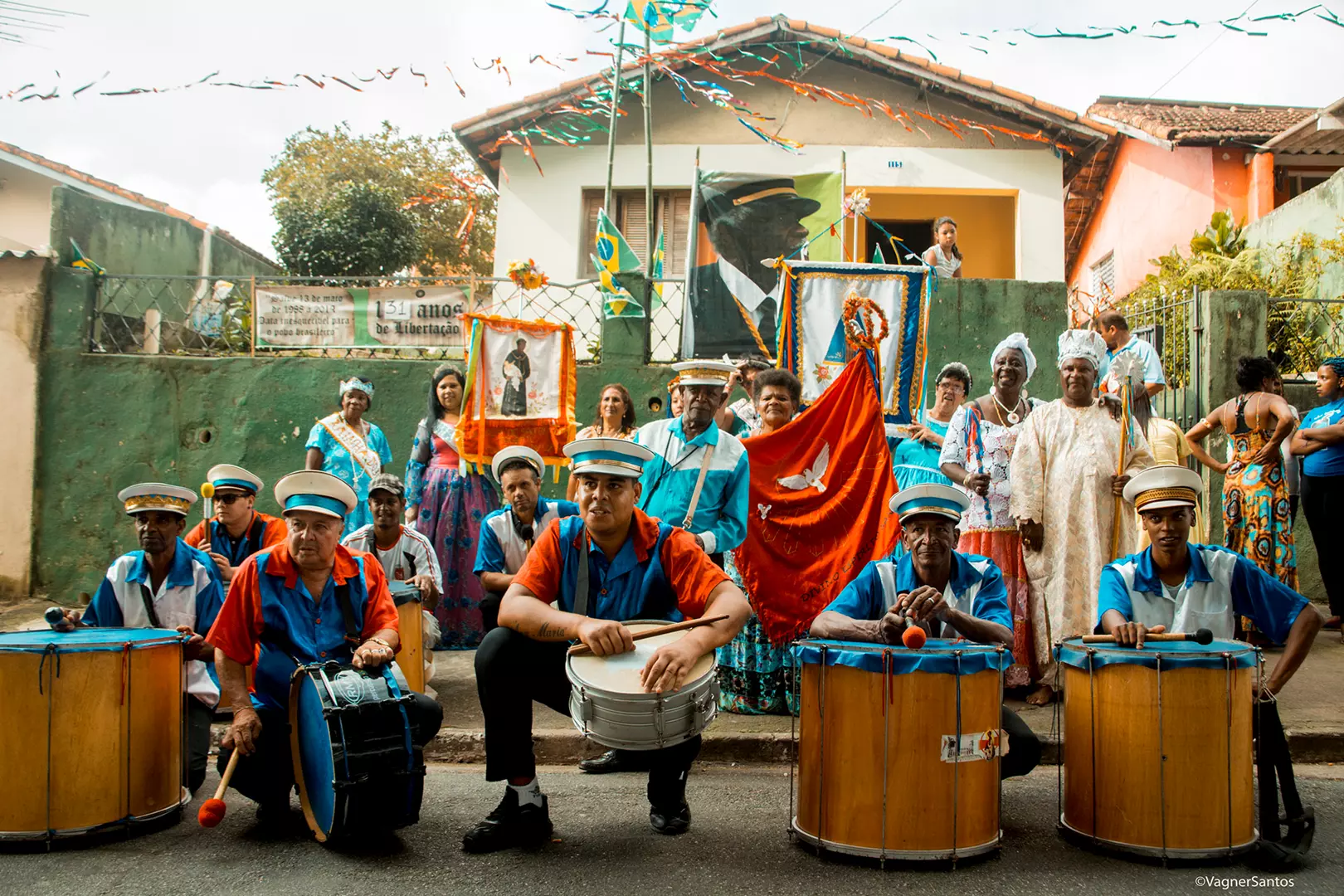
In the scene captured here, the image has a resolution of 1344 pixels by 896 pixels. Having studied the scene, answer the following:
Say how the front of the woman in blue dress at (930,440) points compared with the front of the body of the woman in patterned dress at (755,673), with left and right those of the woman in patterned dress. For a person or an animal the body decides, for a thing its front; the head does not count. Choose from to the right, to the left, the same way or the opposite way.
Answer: the same way

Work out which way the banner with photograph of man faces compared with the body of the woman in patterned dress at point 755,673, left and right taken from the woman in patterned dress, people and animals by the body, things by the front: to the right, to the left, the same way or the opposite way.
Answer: the same way

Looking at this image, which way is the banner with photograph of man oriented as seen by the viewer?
toward the camera

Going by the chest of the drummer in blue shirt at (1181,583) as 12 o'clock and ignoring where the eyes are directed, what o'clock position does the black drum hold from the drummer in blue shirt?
The black drum is roughly at 2 o'clock from the drummer in blue shirt.

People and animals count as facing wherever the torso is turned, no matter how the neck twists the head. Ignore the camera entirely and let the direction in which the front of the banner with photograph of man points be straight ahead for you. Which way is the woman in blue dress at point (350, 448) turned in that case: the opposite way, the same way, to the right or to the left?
the same way

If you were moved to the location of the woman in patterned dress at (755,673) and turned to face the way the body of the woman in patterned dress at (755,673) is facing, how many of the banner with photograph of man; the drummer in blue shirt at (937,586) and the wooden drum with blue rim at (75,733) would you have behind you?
1

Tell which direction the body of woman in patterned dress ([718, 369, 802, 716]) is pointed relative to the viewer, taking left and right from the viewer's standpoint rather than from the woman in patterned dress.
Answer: facing the viewer

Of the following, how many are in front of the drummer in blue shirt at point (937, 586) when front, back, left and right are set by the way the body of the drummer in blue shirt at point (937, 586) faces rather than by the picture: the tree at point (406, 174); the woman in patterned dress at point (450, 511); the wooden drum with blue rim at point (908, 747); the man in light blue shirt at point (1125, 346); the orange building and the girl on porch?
1

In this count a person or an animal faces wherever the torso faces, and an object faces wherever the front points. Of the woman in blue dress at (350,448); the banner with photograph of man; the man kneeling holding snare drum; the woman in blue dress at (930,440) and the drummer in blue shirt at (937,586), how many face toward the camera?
5

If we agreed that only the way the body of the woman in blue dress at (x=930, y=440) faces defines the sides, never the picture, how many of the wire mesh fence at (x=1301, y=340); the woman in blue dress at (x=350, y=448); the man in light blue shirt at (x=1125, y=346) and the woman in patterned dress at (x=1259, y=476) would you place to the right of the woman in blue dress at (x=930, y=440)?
1

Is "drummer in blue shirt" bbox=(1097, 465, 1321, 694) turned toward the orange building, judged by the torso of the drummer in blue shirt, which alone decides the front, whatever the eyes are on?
no

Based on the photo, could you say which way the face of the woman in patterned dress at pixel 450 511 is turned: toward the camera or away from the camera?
toward the camera

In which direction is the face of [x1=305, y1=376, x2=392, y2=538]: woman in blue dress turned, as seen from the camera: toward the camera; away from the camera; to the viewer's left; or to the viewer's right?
toward the camera

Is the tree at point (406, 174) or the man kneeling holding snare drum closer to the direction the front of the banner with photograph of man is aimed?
the man kneeling holding snare drum

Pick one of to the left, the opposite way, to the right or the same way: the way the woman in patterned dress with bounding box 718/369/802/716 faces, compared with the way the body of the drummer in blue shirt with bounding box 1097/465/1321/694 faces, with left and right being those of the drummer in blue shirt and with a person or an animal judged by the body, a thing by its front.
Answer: the same way

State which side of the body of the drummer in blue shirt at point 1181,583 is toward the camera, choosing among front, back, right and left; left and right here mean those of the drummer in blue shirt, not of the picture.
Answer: front
